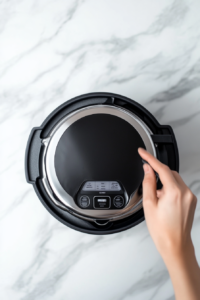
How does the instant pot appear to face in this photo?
toward the camera
